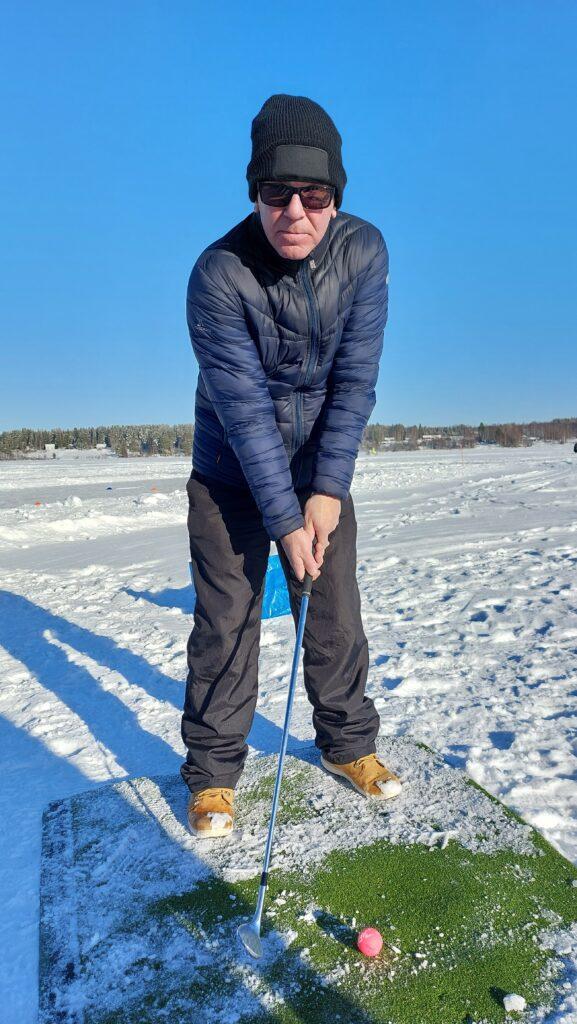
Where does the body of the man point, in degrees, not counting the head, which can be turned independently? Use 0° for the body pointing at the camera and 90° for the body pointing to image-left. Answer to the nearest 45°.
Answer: approximately 0°
